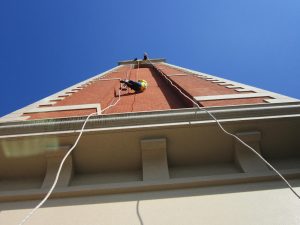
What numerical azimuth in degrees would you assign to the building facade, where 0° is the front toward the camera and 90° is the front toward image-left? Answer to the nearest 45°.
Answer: approximately 0°
